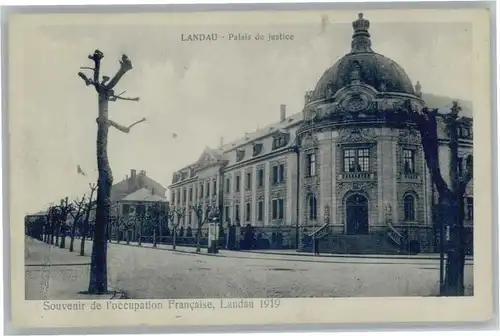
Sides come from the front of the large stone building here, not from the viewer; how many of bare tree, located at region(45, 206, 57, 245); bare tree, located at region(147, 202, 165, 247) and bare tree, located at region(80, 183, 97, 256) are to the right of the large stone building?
3

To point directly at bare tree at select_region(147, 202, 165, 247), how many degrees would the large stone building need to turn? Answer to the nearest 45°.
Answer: approximately 90° to its right

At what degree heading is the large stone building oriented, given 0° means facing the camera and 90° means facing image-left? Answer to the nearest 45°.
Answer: approximately 0°

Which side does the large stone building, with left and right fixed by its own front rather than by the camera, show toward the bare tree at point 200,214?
right

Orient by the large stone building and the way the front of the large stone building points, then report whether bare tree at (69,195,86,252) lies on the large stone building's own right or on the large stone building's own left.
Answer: on the large stone building's own right
